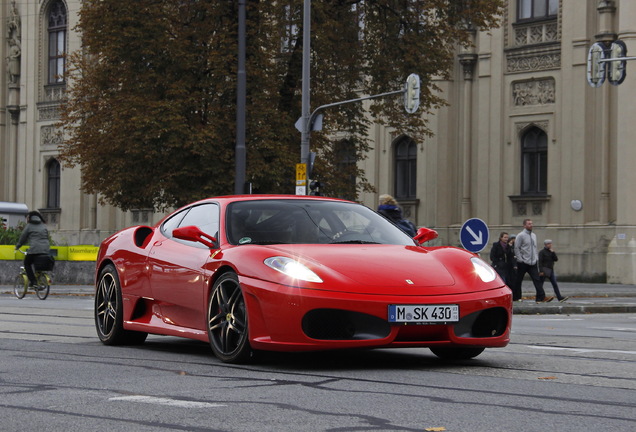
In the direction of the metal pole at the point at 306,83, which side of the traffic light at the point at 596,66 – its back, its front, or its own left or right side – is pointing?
left

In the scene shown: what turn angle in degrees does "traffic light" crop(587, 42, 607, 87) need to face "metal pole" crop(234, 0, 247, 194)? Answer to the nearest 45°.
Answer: approximately 90° to its left

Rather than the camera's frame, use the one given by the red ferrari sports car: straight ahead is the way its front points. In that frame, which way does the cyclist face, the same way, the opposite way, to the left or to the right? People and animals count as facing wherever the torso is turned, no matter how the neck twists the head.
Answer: the opposite way

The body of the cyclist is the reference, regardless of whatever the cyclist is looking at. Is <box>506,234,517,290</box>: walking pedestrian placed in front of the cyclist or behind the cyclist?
behind

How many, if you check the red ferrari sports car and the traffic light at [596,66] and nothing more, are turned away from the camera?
1

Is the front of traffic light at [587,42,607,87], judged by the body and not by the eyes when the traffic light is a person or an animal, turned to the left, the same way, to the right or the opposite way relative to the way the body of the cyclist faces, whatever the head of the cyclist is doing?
to the right

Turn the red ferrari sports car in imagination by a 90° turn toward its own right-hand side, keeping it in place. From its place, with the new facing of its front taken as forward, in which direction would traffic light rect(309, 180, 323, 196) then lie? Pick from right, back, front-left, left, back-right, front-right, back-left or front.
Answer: back-right

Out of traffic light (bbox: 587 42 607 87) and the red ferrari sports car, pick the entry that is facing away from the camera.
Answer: the traffic light

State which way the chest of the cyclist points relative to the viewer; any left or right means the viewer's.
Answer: facing away from the viewer and to the left of the viewer

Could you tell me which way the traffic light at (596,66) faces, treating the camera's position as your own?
facing away from the viewer
